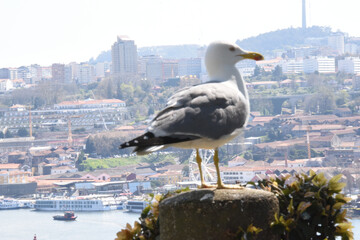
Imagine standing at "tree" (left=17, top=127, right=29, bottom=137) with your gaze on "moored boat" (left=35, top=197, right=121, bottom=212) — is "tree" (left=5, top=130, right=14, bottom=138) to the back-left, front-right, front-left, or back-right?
back-right

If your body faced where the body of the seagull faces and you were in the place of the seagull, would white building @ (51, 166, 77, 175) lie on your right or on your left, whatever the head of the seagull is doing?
on your left

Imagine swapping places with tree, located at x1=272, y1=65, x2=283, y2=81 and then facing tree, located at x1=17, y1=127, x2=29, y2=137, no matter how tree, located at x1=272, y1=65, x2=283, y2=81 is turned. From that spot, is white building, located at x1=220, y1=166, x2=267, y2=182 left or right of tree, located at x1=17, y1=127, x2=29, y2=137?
left

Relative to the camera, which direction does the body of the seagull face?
to the viewer's right
